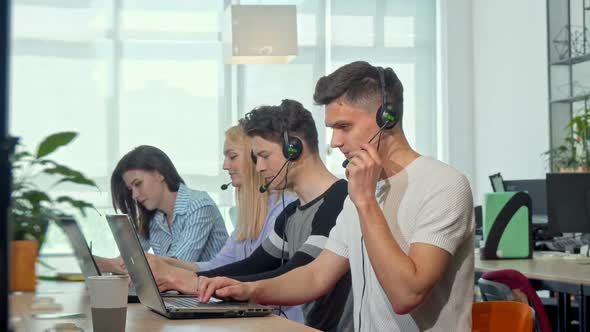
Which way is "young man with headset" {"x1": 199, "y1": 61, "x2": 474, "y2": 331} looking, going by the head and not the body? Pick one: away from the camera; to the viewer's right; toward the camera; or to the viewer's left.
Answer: to the viewer's left

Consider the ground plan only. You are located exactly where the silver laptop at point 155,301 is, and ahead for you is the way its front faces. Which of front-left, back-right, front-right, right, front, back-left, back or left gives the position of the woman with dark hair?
left

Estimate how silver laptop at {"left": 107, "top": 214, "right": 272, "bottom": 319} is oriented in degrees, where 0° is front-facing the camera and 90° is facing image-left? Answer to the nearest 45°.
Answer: approximately 270°

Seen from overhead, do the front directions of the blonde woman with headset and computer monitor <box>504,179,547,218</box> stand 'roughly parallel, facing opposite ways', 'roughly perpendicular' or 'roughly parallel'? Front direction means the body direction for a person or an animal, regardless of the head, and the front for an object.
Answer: roughly perpendicular

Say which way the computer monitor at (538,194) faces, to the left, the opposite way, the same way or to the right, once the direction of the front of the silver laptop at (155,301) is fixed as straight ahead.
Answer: to the right

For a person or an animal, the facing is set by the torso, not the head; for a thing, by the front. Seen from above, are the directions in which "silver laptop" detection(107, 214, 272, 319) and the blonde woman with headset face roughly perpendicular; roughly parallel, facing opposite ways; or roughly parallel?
roughly parallel, facing opposite ways

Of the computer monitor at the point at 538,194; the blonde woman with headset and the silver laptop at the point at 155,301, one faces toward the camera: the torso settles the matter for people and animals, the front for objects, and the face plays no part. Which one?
the computer monitor

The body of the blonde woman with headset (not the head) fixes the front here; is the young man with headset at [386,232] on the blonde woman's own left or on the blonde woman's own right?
on the blonde woman's own left

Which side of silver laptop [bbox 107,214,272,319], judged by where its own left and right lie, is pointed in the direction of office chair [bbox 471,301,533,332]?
front

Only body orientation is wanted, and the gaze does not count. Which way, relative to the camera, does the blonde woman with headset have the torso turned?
to the viewer's left

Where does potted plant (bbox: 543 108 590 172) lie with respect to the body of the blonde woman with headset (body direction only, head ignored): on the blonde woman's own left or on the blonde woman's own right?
on the blonde woman's own right

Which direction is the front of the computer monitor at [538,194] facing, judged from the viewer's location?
facing the viewer
